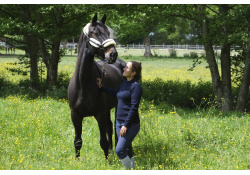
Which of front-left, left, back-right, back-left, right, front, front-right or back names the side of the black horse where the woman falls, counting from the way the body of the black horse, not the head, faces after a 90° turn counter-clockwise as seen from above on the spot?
front

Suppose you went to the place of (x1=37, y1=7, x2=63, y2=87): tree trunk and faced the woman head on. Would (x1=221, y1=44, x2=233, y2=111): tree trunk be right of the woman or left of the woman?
left

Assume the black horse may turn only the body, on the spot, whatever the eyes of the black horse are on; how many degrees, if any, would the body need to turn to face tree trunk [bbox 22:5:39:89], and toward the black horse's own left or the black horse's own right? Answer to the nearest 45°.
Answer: approximately 135° to the black horse's own right

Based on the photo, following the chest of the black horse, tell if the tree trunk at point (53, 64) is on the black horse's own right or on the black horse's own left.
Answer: on the black horse's own right

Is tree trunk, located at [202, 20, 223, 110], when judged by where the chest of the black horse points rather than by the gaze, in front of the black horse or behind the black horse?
behind

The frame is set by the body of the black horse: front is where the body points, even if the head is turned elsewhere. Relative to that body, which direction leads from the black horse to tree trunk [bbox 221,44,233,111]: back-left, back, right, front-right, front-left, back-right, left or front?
back

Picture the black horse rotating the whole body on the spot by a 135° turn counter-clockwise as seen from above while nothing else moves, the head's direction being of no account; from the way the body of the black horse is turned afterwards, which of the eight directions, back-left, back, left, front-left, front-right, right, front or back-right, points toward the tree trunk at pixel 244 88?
front-left

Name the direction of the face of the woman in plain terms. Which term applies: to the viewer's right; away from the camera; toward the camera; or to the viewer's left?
to the viewer's left

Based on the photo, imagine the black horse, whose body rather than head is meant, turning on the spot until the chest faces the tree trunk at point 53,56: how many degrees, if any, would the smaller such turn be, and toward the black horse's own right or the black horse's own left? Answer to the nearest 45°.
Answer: approximately 135° to the black horse's own right

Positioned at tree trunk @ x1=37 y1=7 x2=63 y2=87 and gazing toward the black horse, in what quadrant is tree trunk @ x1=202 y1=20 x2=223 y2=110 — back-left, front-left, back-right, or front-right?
front-left

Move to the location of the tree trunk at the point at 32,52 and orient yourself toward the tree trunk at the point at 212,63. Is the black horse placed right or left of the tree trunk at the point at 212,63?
right

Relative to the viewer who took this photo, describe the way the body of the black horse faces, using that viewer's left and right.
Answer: facing the viewer and to the left of the viewer
